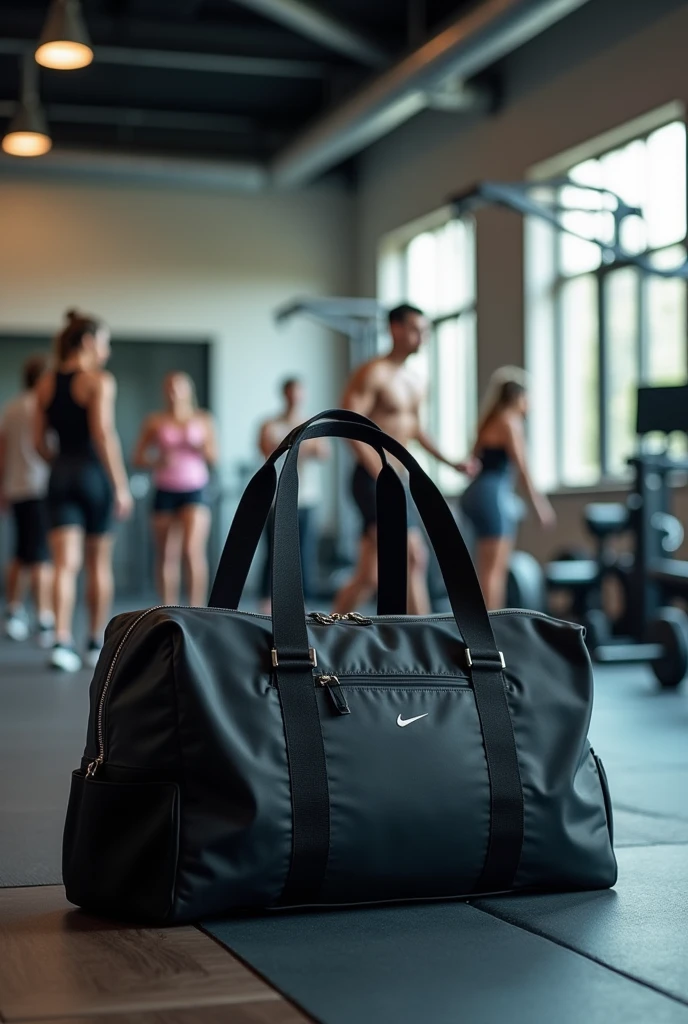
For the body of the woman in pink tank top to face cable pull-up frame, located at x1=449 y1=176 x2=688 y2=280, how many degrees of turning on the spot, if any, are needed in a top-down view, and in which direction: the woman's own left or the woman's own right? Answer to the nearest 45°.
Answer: approximately 45° to the woman's own left

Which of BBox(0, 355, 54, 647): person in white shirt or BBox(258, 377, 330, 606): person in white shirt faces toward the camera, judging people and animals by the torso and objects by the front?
BBox(258, 377, 330, 606): person in white shirt

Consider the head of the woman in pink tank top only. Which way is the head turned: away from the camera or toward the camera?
toward the camera

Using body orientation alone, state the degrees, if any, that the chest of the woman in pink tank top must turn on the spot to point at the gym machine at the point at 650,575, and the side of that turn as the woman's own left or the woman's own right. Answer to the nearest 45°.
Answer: approximately 45° to the woman's own left

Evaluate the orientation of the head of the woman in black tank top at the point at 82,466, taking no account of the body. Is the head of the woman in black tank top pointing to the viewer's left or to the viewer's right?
to the viewer's right

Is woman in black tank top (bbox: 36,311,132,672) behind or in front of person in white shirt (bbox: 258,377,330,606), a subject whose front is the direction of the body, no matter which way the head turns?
in front

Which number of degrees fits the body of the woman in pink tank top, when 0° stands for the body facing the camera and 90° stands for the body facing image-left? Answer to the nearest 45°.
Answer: approximately 0°

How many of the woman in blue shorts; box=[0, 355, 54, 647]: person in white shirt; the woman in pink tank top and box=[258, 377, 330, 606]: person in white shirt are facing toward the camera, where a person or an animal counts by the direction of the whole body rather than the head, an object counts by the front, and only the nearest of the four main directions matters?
2

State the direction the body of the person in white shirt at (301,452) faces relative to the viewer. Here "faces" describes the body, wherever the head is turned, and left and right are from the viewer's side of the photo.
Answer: facing the viewer

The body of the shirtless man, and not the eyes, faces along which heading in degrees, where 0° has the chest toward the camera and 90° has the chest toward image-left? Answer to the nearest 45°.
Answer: approximately 315°

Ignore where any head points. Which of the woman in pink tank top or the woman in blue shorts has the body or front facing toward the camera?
the woman in pink tank top
